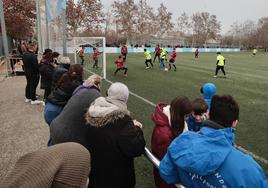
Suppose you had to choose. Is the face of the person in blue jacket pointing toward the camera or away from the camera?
away from the camera

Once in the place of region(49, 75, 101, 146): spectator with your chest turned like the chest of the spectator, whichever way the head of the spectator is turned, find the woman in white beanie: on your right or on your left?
on your right

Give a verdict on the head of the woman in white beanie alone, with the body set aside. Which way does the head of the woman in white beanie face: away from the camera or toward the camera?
away from the camera

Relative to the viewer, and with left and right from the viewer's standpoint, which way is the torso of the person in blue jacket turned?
facing away from the viewer and to the right of the viewer

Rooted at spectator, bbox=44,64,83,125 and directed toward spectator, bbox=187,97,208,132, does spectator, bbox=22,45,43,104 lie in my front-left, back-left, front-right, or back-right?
back-left

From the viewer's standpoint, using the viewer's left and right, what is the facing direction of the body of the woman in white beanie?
facing away from the viewer and to the right of the viewer

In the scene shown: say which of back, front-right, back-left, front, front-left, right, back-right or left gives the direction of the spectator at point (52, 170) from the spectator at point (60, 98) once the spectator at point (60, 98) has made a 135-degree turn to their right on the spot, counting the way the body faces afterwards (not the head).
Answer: front

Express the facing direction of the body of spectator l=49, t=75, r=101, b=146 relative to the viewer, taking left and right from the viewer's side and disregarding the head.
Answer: facing away from the viewer and to the right of the viewer

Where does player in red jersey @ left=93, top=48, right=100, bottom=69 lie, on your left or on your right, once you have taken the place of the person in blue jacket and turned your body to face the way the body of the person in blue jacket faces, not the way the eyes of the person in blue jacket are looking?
on your left
